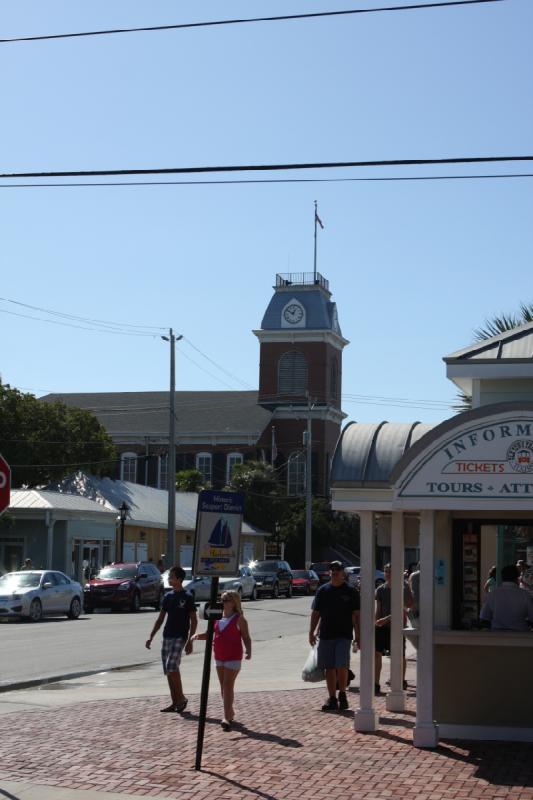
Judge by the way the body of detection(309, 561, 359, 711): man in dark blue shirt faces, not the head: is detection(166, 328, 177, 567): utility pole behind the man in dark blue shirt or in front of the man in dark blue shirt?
behind

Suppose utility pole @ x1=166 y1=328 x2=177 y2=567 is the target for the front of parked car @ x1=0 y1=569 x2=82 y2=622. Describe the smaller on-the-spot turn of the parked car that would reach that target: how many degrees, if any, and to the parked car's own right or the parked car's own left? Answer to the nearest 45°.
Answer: approximately 135° to the parked car's own right

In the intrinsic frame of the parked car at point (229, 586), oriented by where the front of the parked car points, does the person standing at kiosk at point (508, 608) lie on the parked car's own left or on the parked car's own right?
on the parked car's own left

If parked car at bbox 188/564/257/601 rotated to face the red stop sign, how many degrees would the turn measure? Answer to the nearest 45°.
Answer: approximately 45° to its left

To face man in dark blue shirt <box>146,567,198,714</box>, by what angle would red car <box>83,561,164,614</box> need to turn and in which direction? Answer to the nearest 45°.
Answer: approximately 45° to its left

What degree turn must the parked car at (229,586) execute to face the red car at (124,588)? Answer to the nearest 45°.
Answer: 0° — it already faces it

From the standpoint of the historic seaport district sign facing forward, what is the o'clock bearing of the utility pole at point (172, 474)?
The utility pole is roughly at 6 o'clock from the historic seaport district sign.

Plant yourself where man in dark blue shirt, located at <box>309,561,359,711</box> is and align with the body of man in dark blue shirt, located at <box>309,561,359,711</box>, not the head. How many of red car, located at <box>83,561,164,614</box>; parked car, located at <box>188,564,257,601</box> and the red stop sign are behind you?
2

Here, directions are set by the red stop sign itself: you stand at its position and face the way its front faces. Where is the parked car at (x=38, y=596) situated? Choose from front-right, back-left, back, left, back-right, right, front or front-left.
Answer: back-left

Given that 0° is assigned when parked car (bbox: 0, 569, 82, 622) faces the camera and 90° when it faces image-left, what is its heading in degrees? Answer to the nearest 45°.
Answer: approximately 45°

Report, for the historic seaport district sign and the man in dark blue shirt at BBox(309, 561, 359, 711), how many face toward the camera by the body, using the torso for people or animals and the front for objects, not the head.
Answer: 2
